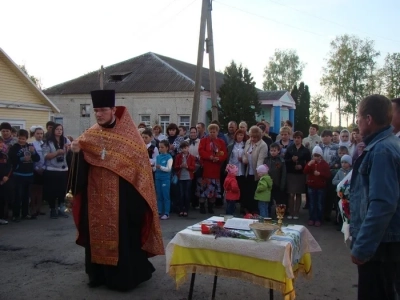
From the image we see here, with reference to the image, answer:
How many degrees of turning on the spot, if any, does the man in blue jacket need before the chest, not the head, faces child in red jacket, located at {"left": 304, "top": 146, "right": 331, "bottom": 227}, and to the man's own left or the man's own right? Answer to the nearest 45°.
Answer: approximately 90° to the man's own right

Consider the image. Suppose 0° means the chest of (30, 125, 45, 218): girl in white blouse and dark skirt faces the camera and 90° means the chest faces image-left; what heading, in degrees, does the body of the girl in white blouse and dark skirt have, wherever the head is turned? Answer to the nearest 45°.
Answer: approximately 315°

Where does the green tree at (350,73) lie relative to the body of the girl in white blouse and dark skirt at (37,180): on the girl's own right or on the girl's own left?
on the girl's own left

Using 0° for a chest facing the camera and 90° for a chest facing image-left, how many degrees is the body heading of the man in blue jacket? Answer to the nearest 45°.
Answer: approximately 90°

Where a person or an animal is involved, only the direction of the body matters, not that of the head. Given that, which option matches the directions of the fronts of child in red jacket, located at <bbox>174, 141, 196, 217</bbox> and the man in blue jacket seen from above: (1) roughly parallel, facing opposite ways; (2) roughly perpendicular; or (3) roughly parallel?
roughly perpendicular

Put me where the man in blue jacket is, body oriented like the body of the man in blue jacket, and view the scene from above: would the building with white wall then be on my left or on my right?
on my right

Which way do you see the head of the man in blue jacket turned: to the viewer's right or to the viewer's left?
to the viewer's left

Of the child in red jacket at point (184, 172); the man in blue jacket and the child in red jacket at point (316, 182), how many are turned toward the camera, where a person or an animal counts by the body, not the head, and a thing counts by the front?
2
